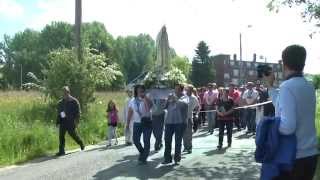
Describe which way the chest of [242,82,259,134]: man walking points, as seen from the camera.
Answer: toward the camera

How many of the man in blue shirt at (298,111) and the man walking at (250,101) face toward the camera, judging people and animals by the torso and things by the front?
1

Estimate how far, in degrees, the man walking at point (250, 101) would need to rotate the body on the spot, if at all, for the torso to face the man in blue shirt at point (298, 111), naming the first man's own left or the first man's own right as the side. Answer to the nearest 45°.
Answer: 0° — they already face them

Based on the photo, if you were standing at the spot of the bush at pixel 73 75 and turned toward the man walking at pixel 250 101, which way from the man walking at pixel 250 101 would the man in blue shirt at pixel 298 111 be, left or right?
right

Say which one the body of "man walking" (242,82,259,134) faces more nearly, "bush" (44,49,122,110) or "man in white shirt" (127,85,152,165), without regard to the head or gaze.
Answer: the man in white shirt

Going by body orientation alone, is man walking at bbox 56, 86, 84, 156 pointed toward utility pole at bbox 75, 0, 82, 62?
no

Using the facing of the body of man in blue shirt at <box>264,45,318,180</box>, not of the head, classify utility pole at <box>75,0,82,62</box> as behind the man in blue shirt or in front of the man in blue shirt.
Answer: in front

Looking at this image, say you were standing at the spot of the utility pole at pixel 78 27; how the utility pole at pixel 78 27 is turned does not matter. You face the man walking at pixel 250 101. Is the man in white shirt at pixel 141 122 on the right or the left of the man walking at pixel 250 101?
right

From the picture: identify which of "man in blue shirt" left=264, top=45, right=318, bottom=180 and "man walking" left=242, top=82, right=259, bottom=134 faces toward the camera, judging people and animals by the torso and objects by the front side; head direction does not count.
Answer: the man walking

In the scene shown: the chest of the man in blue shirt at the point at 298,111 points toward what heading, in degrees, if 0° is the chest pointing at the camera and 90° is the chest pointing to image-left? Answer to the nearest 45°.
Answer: approximately 135°

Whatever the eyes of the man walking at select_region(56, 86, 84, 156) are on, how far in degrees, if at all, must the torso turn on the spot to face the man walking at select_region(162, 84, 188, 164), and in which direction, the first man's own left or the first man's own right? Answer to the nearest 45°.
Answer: approximately 90° to the first man's own left
